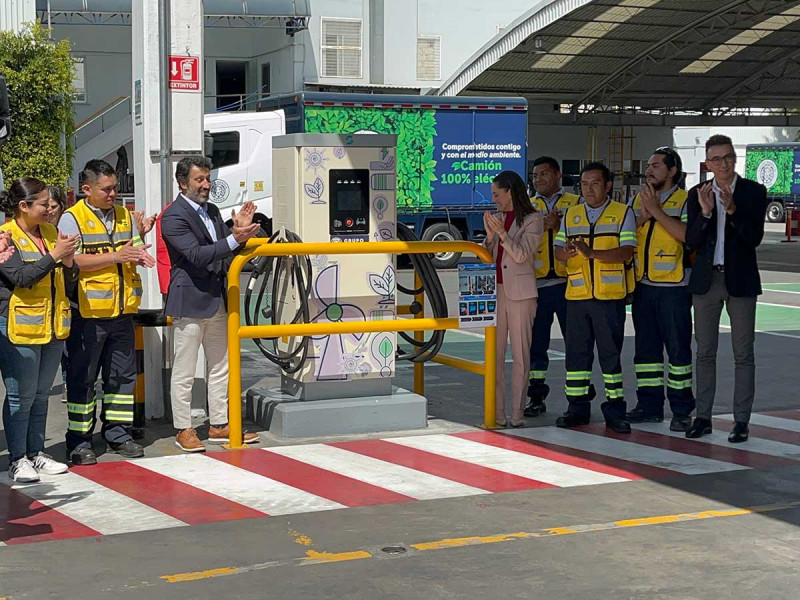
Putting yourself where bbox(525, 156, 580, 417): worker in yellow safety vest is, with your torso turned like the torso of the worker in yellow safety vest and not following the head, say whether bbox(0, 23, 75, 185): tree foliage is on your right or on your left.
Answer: on your right

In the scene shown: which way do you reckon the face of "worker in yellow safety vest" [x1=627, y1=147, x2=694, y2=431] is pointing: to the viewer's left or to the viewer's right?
to the viewer's left

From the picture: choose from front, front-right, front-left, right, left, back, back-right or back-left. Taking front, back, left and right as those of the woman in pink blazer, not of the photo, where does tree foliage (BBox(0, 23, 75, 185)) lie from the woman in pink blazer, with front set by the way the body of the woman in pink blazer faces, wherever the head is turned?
right

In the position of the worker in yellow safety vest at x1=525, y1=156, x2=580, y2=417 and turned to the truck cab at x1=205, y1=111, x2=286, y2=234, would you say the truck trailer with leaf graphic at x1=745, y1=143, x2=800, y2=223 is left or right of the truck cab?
right

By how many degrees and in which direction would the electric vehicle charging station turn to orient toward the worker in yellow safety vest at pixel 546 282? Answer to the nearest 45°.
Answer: approximately 135° to its left

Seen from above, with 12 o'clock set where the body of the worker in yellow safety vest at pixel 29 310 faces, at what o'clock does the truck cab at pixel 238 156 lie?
The truck cab is roughly at 8 o'clock from the worker in yellow safety vest.

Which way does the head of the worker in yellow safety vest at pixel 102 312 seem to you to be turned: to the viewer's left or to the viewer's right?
to the viewer's right

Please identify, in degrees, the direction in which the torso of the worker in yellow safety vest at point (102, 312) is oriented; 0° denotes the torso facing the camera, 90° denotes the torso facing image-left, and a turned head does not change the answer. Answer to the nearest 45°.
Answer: approximately 315°

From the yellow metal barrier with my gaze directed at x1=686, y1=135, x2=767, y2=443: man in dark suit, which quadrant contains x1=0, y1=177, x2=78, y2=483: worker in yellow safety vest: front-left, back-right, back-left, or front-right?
back-right

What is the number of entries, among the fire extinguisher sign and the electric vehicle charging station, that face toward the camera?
2

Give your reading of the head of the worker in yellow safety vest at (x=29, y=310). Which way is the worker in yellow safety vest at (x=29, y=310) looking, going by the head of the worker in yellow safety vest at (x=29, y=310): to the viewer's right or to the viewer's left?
to the viewer's right
